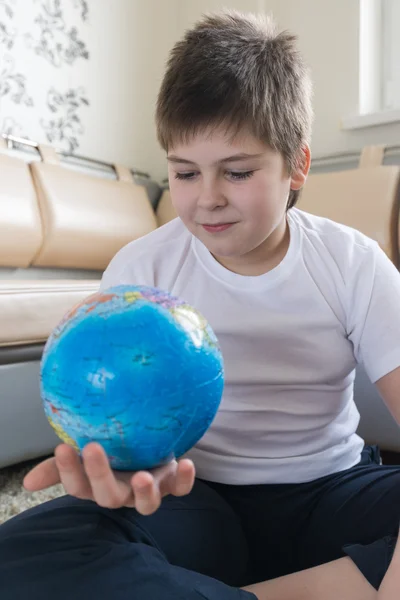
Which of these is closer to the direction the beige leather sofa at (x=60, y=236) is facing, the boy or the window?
the boy

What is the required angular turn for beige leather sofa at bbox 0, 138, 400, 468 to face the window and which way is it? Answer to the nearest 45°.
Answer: approximately 90° to its left

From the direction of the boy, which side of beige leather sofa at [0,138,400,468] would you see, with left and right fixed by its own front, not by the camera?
front

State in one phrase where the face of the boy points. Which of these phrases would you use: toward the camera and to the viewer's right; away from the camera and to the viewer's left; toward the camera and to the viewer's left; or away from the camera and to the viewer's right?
toward the camera and to the viewer's left
